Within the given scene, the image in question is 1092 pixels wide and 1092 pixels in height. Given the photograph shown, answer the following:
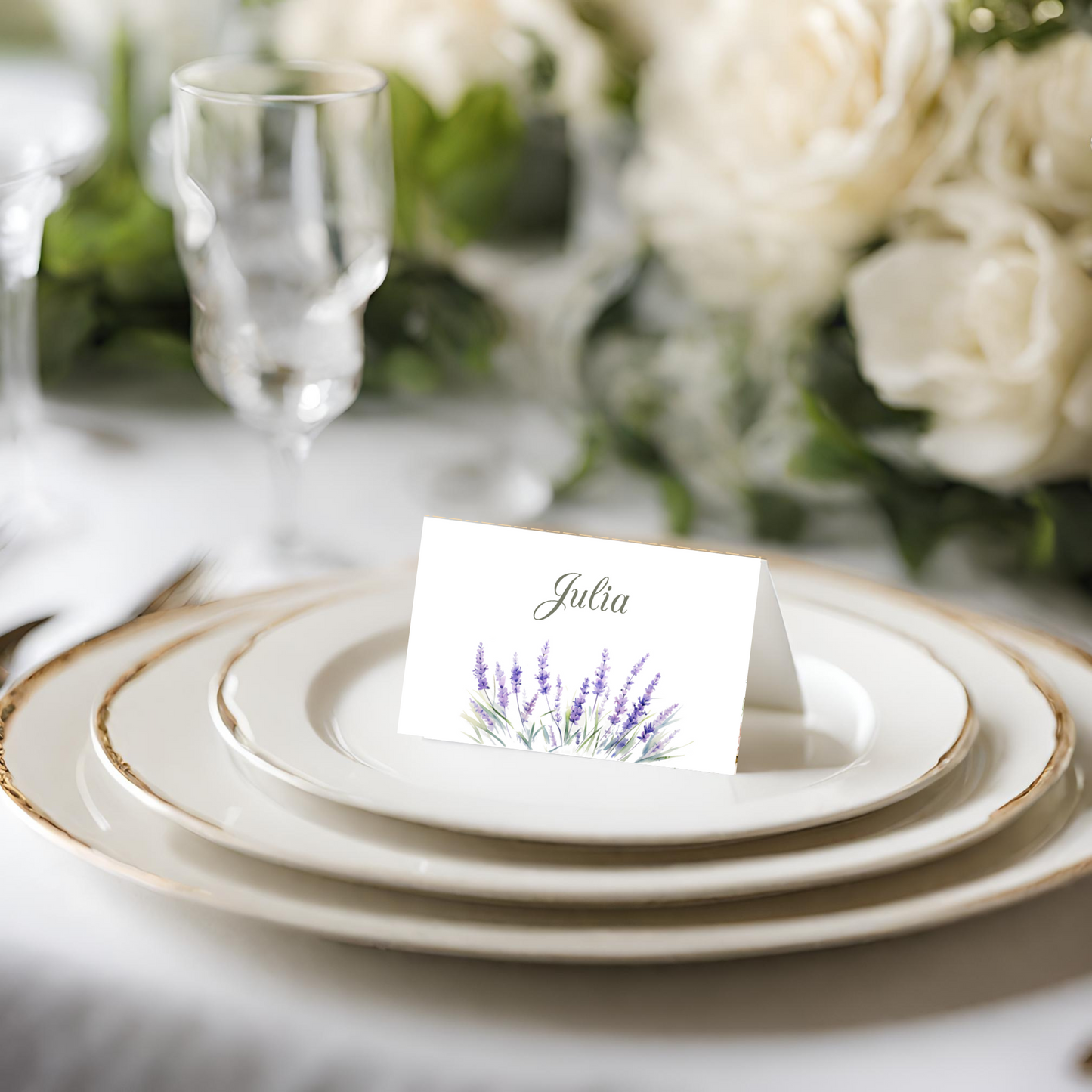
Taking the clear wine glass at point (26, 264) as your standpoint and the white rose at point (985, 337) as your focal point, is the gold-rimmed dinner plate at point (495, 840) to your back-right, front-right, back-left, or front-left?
front-right

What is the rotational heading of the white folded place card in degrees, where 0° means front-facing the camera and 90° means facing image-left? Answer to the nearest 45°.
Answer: approximately 0°
